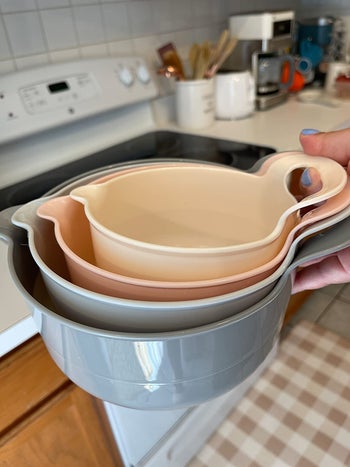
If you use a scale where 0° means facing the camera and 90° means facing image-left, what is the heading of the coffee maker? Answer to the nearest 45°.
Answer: approximately 315°

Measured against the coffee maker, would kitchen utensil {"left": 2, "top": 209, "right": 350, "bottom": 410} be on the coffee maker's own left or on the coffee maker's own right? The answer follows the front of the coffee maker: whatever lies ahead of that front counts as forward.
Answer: on the coffee maker's own right

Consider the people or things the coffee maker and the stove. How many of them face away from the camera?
0

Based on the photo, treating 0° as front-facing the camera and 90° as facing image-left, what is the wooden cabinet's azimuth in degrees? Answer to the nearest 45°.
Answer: approximately 315°

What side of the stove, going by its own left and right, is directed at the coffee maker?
left

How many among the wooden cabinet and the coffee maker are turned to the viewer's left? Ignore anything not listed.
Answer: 0

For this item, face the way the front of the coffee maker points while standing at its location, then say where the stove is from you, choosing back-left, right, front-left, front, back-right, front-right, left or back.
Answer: right

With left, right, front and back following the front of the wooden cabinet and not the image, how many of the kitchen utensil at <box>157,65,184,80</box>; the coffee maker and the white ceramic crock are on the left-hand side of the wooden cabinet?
3
